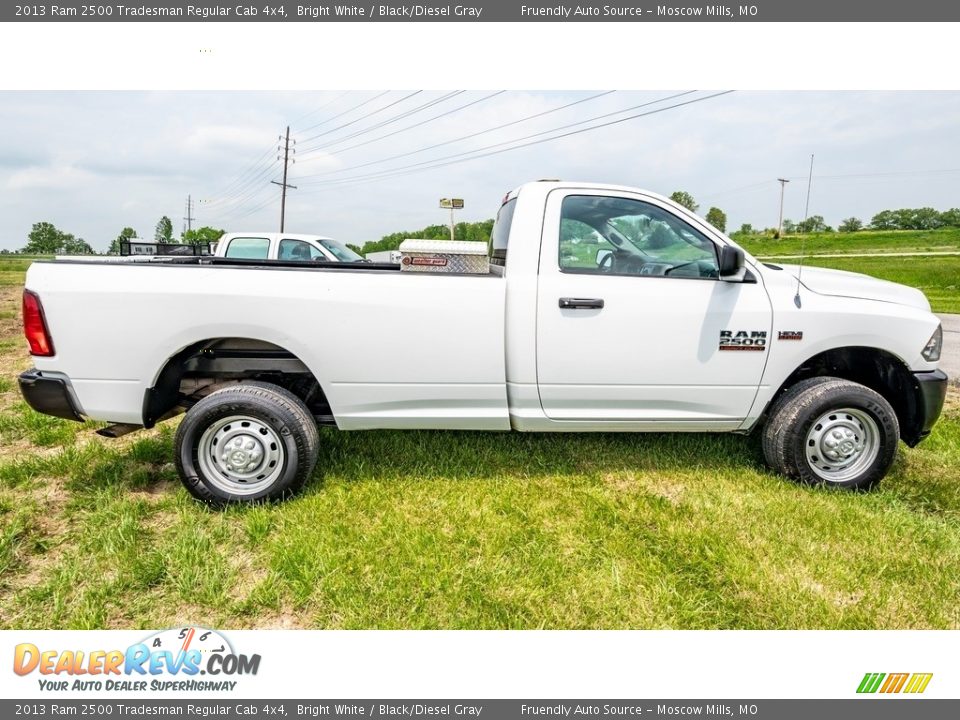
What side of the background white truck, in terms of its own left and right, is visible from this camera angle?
right

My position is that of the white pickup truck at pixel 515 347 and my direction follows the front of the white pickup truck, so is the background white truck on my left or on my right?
on my left

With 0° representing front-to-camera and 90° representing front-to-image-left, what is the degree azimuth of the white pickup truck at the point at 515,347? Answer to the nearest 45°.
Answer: approximately 270°

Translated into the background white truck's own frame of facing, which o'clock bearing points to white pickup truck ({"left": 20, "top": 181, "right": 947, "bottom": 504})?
The white pickup truck is roughly at 3 o'clock from the background white truck.

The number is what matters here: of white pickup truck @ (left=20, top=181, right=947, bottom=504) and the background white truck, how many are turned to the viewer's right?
2
